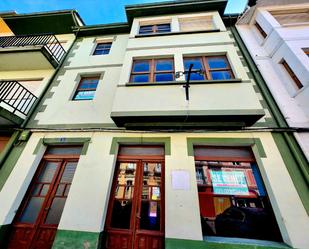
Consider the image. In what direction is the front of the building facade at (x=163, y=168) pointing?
toward the camera

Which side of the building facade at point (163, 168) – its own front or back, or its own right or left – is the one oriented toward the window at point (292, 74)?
left

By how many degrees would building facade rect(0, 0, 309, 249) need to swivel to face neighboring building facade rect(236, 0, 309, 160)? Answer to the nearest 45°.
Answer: approximately 90° to its left
